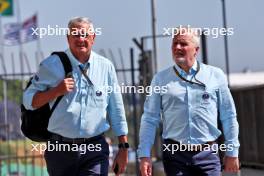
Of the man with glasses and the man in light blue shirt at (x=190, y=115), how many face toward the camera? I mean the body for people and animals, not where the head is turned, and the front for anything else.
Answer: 2

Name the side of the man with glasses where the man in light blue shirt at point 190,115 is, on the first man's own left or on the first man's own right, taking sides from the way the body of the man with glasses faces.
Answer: on the first man's own left

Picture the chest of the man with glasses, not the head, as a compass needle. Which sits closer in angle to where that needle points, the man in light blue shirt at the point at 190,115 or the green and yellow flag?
the man in light blue shirt

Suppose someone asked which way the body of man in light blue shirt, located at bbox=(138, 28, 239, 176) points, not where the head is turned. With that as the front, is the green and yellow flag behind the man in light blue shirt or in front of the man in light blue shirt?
behind

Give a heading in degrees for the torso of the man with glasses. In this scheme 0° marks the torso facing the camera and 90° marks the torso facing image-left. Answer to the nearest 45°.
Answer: approximately 0°

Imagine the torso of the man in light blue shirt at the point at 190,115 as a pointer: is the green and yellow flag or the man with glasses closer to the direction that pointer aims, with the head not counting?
the man with glasses

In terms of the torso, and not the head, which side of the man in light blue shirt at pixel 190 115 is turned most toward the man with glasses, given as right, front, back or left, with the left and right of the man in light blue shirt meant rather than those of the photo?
right

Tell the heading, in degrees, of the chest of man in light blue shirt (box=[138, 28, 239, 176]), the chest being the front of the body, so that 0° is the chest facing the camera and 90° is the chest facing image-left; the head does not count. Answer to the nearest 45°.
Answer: approximately 0°
